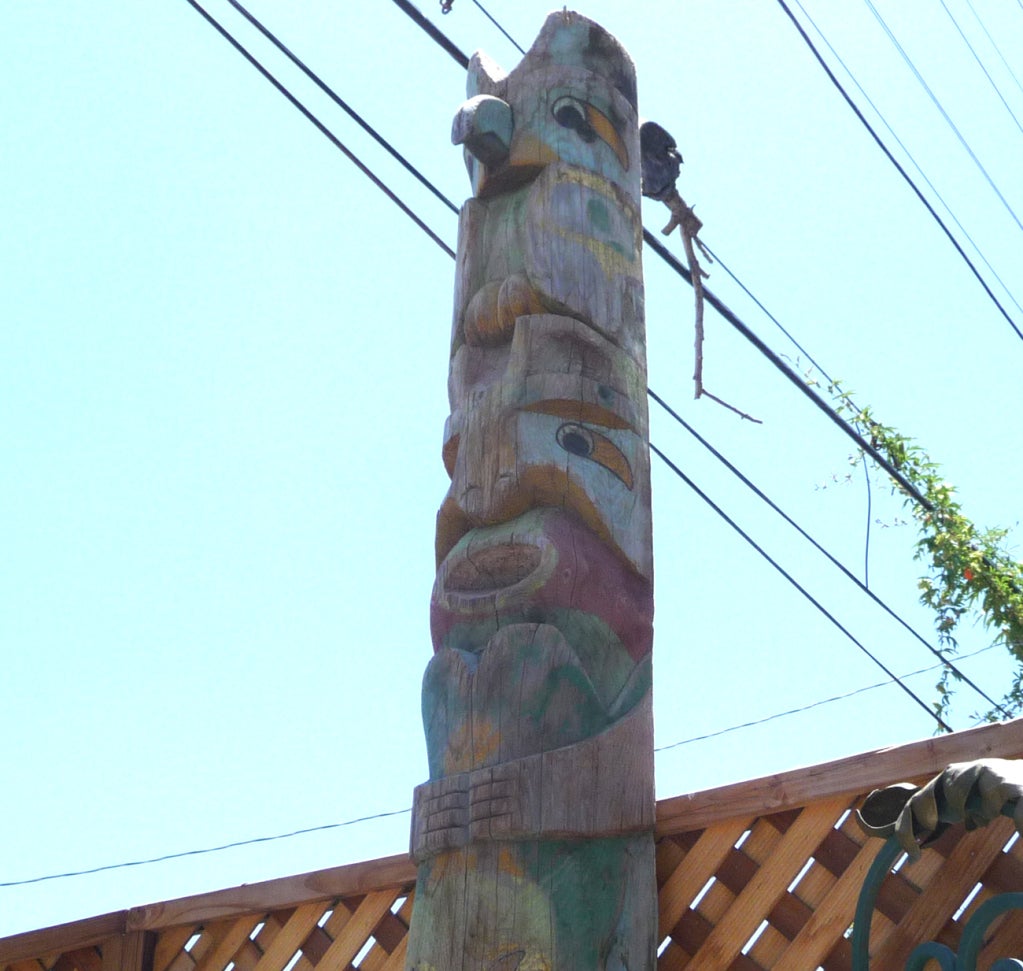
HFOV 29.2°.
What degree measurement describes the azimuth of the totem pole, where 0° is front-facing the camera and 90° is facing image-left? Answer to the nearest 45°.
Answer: approximately 45°

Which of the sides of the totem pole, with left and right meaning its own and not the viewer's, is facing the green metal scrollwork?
left
